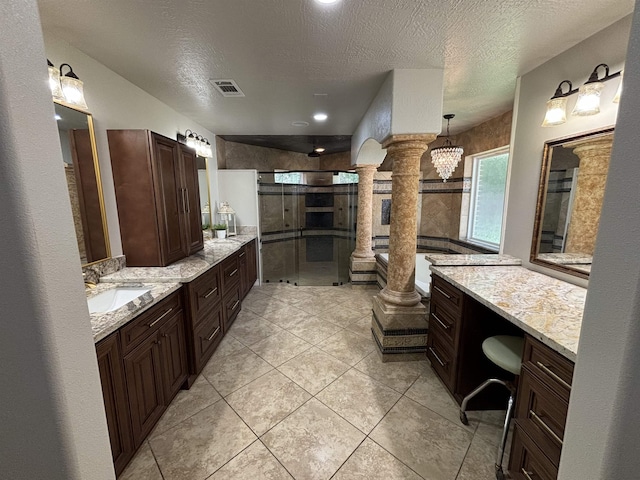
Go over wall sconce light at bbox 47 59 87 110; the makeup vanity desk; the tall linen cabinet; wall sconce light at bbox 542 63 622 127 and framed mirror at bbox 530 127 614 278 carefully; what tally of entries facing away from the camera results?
0

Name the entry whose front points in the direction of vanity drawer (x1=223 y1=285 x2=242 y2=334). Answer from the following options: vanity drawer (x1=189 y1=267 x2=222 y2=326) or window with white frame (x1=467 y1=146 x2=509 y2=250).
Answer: the window with white frame

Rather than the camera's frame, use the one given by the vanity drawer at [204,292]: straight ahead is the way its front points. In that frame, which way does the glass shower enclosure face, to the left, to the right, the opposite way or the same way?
to the right

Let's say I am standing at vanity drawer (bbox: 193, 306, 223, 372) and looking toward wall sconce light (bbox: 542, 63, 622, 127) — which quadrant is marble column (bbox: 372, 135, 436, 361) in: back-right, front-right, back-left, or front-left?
front-left

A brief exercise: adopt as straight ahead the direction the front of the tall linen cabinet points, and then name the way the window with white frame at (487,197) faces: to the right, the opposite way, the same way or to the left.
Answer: the opposite way

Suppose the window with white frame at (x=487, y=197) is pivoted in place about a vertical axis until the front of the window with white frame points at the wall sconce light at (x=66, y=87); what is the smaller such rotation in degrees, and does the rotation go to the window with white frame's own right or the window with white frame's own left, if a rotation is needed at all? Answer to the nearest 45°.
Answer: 0° — it already faces it

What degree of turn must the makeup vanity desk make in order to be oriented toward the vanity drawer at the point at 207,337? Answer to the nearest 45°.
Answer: approximately 45° to its right

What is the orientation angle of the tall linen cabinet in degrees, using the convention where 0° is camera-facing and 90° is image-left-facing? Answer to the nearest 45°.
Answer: approximately 315°

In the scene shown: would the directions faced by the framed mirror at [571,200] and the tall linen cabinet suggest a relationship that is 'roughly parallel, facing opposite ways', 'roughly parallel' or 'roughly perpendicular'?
roughly parallel, facing opposite ways

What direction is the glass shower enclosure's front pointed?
toward the camera

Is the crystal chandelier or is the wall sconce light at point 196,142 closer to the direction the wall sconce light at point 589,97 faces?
the wall sconce light

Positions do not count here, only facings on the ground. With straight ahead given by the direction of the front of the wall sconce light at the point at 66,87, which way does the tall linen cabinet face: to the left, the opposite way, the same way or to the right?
the same way

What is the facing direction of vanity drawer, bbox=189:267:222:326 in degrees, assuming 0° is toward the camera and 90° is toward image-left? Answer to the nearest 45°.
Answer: approximately 315°

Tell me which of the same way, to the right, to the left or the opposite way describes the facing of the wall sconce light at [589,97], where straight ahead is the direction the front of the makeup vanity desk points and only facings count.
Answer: the same way

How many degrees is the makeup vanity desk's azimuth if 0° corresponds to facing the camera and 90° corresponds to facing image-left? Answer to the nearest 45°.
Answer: approximately 45°

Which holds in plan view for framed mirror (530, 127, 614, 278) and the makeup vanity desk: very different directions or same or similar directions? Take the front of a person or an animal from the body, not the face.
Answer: same or similar directions

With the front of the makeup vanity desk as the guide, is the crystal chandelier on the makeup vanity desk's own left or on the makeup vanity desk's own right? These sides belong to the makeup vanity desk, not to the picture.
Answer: on the makeup vanity desk's own right

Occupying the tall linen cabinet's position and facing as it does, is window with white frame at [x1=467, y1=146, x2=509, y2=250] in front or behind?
in front

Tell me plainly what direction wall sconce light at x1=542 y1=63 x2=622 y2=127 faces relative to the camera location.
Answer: facing the viewer and to the left of the viewer
